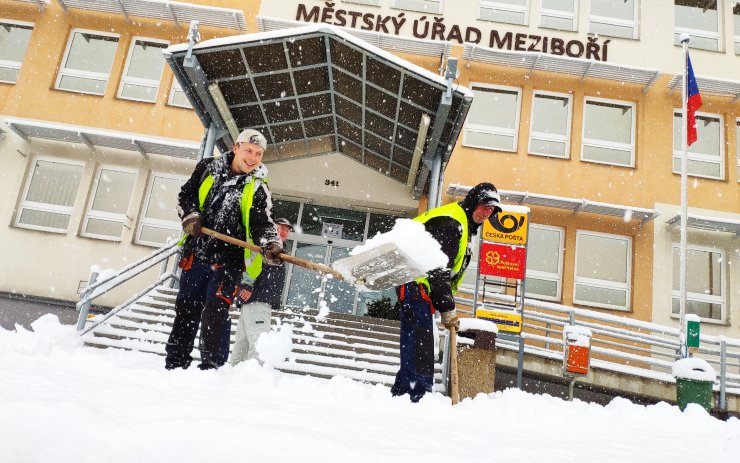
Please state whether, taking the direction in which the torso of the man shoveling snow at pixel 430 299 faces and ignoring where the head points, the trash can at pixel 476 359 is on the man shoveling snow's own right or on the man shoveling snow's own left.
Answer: on the man shoveling snow's own left

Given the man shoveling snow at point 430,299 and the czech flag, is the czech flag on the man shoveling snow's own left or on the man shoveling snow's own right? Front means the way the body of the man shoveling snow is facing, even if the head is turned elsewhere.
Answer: on the man shoveling snow's own left
